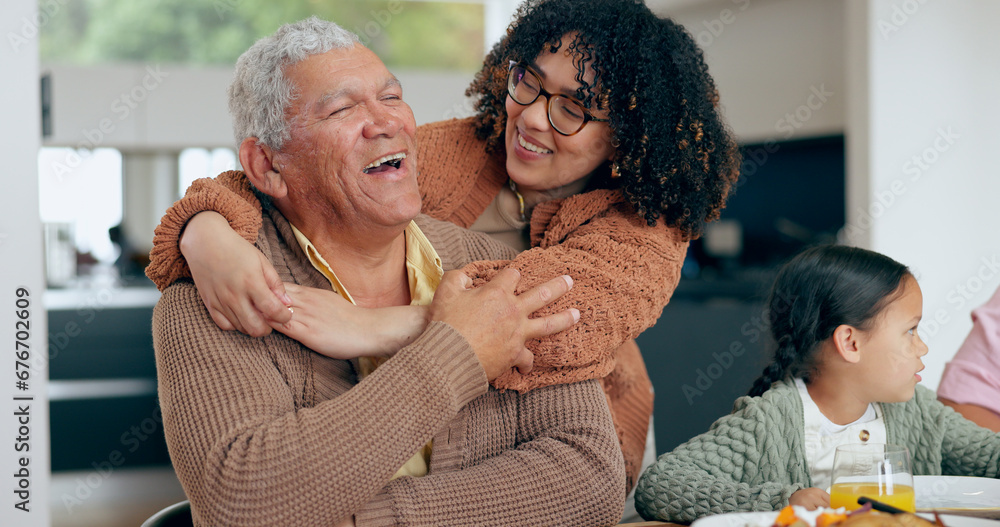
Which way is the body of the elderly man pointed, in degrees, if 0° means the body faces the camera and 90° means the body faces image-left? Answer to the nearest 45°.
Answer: approximately 315°

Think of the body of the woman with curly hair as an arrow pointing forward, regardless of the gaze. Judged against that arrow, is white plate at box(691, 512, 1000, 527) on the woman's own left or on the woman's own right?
on the woman's own left

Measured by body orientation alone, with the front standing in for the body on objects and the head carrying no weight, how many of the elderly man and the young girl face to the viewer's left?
0

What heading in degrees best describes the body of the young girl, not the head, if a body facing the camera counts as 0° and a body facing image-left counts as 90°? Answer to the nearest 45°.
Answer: approximately 315°

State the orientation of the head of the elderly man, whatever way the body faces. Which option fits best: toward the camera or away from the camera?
toward the camera

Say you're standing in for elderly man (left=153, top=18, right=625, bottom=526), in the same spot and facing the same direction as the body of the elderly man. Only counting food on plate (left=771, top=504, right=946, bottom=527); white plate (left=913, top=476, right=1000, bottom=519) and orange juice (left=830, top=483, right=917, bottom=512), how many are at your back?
0

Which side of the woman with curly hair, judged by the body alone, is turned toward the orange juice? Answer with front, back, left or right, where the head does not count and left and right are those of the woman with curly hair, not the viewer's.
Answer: left

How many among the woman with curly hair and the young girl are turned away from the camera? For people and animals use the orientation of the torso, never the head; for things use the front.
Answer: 0

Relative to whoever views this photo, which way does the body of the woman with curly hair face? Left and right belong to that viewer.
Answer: facing the viewer and to the left of the viewer

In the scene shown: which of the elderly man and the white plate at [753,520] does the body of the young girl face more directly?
the white plate

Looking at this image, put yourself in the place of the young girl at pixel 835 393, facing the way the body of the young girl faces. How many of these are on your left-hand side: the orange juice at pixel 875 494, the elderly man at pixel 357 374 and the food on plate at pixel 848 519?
0

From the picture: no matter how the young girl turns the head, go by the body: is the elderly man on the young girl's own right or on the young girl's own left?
on the young girl's own right

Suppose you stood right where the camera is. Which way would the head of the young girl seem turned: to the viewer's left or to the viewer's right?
to the viewer's right

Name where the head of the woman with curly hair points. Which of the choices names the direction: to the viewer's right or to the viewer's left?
to the viewer's left
